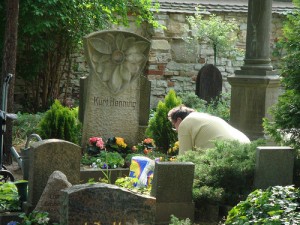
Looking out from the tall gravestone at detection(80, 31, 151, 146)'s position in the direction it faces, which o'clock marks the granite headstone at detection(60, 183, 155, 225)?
The granite headstone is roughly at 12 o'clock from the tall gravestone.

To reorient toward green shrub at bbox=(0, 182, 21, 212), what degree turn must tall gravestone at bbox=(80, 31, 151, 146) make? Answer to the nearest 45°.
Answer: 0° — it already faces it

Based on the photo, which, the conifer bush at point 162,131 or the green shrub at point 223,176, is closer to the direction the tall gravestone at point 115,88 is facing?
the green shrub

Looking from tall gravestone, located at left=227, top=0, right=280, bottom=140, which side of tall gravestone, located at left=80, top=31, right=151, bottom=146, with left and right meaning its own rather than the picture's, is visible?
left

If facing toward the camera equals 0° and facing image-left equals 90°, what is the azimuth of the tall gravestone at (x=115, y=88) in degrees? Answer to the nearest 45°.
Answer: approximately 0°

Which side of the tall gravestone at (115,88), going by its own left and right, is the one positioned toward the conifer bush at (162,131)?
left

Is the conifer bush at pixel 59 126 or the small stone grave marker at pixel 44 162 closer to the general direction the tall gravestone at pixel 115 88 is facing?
the small stone grave marker

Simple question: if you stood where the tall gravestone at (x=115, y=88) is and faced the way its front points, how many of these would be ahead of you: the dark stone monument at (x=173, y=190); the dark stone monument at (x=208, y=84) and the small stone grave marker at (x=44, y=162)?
2

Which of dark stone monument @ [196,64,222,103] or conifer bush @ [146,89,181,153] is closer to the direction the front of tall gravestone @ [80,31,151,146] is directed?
the conifer bush
